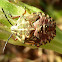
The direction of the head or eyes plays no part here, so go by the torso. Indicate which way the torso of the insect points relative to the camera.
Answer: to the viewer's left
